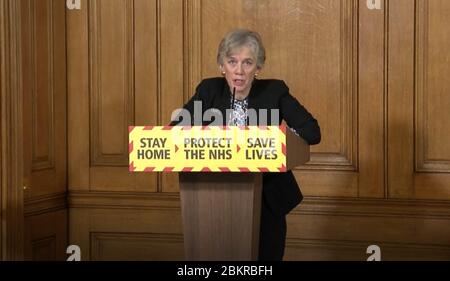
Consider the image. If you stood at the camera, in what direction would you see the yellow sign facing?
facing the viewer

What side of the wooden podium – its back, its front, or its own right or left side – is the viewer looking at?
front
